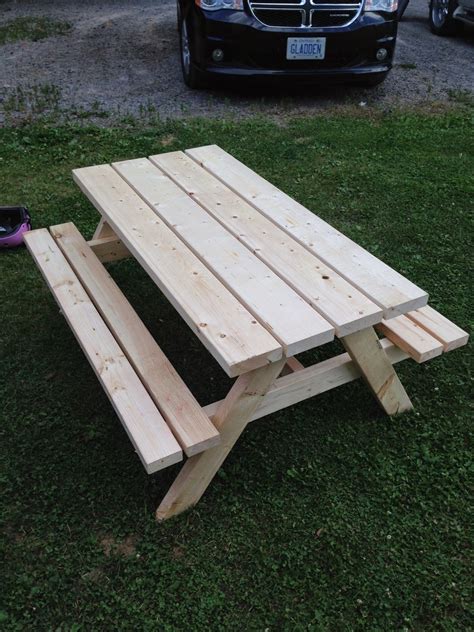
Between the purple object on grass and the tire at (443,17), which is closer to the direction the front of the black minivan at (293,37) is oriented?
the purple object on grass

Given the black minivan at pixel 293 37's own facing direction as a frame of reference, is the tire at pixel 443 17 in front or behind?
behind

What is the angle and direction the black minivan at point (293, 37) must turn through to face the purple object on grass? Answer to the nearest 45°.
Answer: approximately 45° to its right

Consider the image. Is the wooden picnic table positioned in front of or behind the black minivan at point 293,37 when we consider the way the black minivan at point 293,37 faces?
in front

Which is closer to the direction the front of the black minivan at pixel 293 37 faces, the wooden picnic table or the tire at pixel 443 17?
the wooden picnic table

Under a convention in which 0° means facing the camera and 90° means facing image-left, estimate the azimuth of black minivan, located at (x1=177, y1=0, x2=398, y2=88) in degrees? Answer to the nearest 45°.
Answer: approximately 0°
